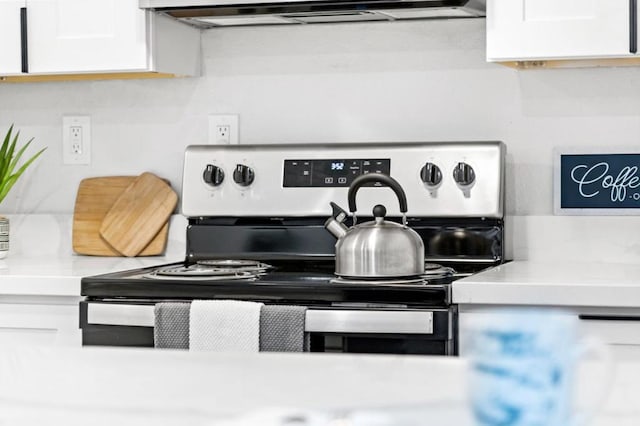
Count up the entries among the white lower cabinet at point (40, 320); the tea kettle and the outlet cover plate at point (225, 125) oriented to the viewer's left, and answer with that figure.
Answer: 1

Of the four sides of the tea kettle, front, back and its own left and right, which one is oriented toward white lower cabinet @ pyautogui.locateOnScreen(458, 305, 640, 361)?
back

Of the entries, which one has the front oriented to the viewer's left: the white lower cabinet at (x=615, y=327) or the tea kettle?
the tea kettle

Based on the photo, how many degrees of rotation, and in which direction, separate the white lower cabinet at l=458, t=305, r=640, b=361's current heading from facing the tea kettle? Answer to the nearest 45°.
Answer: approximately 90° to its right

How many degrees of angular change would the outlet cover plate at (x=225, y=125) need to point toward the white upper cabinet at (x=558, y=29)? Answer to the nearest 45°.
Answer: approximately 45° to its left

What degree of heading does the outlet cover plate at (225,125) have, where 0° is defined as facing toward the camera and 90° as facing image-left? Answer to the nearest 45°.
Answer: approximately 0°

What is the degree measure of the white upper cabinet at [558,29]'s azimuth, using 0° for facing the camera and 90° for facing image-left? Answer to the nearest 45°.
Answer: approximately 0°

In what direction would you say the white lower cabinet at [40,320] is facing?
toward the camera

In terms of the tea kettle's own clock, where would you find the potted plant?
The potted plant is roughly at 1 o'clock from the tea kettle.

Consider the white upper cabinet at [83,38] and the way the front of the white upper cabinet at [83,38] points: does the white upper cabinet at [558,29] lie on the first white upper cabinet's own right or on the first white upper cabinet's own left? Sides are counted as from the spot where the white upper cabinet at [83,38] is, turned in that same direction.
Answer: on the first white upper cabinet's own left

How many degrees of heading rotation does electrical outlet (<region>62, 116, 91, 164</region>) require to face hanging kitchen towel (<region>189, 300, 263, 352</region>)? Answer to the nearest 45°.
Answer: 0° — it already faces it

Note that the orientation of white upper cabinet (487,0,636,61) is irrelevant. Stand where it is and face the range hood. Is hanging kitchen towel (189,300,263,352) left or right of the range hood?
left

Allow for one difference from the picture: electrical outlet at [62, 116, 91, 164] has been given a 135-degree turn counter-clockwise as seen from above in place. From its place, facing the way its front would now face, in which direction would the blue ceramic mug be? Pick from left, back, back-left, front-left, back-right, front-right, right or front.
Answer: back-right

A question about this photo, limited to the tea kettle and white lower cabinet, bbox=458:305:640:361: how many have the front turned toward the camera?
1
